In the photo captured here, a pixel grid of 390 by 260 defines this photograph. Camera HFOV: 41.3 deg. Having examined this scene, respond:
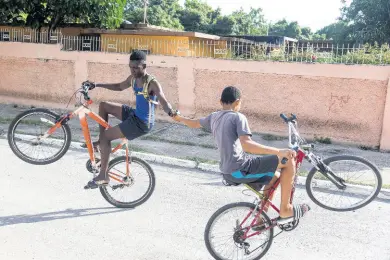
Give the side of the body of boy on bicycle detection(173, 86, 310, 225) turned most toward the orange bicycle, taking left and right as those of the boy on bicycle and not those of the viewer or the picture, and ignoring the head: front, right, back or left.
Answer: left

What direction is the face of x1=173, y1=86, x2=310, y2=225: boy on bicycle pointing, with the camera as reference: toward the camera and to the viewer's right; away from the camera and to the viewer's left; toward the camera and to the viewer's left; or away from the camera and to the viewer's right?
away from the camera and to the viewer's right

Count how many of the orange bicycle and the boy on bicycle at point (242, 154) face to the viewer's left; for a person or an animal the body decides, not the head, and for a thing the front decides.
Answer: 1

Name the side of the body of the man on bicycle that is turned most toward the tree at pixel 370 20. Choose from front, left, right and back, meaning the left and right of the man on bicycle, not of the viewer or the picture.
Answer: back

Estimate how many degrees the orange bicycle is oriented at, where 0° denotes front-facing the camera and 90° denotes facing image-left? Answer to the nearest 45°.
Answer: approximately 90°

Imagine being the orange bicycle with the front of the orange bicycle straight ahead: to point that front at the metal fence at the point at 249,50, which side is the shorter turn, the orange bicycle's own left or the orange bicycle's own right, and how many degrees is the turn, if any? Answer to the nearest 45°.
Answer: approximately 135° to the orange bicycle's own right

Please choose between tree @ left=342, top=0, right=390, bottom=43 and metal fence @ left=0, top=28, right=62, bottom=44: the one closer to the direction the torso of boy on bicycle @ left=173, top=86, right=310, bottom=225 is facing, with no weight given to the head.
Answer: the tree

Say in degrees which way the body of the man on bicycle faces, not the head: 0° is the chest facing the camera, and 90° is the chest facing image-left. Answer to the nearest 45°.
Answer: approximately 45°

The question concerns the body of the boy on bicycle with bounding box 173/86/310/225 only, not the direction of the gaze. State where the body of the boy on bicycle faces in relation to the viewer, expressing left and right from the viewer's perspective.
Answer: facing away from the viewer and to the right of the viewer

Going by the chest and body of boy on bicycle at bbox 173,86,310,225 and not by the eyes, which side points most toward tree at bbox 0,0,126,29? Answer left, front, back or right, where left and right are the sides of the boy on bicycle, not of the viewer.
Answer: left

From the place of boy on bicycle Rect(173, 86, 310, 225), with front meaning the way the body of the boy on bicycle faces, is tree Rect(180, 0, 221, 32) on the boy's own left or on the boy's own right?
on the boy's own left

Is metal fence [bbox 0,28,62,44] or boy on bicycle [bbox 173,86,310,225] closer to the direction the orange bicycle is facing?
the metal fence

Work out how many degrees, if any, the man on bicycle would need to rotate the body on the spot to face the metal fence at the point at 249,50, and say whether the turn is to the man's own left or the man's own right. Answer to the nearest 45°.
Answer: approximately 180°

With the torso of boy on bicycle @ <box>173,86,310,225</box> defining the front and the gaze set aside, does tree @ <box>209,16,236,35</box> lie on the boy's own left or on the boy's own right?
on the boy's own left

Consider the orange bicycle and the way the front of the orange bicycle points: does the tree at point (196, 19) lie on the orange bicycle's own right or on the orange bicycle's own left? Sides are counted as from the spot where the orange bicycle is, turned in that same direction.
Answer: on the orange bicycle's own right

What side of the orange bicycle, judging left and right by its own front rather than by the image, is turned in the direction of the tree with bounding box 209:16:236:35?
right

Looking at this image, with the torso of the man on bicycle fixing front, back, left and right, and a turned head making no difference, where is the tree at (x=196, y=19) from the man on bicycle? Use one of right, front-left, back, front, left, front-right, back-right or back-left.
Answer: back-right

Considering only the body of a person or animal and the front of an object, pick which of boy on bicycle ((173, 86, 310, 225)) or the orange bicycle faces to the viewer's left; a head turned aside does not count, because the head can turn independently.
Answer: the orange bicycle
